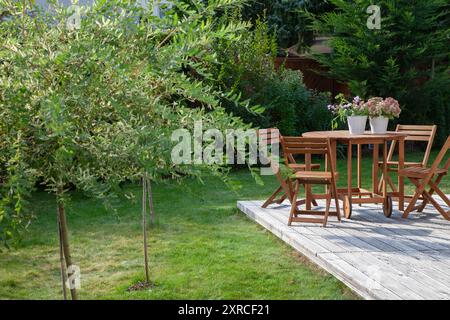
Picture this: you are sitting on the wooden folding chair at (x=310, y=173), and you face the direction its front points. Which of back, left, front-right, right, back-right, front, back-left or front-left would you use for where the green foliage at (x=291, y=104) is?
front-left

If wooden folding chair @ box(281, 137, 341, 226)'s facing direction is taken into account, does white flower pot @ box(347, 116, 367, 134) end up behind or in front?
in front

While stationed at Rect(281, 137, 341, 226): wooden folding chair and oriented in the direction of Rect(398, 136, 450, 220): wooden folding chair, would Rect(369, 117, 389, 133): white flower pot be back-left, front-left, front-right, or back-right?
front-left

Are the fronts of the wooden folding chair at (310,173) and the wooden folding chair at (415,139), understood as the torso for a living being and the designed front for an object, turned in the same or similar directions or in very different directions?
very different directions

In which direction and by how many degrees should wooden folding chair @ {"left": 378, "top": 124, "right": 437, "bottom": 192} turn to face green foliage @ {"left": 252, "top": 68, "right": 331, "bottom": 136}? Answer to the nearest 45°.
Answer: approximately 90° to its right

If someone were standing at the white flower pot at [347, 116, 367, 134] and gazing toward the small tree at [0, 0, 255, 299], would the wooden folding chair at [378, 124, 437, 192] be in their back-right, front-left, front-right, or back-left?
back-left

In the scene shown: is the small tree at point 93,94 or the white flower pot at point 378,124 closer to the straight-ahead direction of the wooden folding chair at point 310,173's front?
the white flower pot

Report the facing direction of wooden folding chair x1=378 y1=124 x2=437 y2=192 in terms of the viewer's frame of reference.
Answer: facing the viewer and to the left of the viewer

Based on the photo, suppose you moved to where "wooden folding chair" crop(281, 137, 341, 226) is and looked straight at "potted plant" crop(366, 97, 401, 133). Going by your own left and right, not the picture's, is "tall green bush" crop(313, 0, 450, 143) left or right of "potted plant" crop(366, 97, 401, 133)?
left

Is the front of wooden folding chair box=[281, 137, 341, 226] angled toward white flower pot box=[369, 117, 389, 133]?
yes

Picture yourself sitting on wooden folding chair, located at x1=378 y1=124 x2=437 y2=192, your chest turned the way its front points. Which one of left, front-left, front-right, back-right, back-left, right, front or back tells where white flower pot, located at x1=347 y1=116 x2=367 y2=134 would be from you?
front

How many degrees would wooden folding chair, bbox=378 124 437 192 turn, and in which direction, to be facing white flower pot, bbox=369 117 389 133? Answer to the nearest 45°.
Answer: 0° — it already faces it

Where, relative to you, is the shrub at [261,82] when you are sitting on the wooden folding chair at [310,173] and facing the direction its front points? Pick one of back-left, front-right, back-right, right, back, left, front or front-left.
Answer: front-left

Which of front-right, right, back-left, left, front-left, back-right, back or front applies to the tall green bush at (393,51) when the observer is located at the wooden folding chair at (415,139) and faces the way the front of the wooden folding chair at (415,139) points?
back-right

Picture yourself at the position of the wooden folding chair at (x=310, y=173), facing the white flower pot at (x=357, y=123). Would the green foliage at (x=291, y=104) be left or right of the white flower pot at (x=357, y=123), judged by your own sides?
left

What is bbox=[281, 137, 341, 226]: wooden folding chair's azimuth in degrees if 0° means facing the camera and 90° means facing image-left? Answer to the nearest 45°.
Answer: approximately 225°
